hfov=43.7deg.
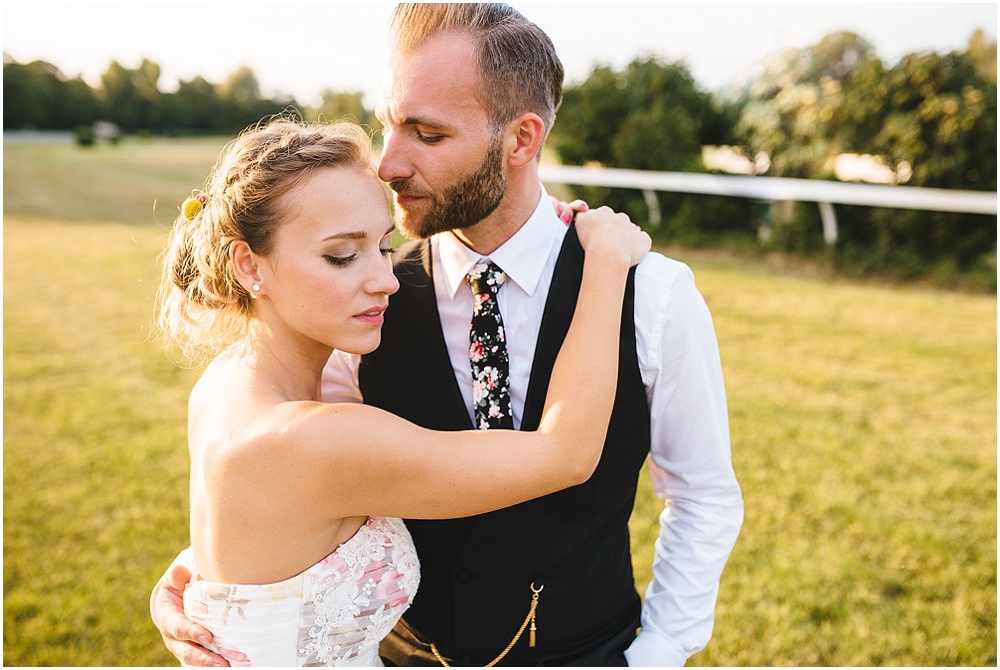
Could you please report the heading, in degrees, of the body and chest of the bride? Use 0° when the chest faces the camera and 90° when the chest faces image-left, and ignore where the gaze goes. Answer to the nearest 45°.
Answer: approximately 270°

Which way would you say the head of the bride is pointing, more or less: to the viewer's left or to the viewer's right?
to the viewer's right

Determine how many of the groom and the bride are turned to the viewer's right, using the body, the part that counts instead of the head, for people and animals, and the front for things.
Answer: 1

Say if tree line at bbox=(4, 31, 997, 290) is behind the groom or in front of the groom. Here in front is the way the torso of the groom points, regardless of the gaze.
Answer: behind

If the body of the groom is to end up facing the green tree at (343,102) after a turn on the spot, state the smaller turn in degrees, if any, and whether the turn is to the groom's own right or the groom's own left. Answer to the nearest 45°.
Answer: approximately 135° to the groom's own right

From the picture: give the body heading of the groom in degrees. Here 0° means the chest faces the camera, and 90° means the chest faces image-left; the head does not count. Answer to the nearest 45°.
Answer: approximately 45°

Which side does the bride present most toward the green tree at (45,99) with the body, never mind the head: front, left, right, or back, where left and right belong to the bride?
left

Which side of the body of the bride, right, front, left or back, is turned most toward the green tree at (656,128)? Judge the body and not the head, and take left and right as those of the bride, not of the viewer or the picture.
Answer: left

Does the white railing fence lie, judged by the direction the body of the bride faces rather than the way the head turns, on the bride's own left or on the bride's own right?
on the bride's own left
